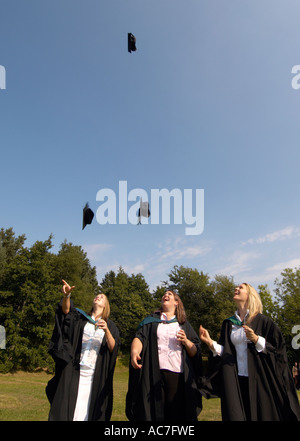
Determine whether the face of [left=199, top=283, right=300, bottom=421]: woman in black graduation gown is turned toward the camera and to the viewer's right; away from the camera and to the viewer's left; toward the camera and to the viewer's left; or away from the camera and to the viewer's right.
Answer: toward the camera and to the viewer's left

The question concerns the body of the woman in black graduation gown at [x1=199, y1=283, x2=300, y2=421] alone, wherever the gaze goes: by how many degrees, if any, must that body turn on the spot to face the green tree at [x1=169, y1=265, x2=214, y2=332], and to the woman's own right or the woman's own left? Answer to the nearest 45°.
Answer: approximately 135° to the woman's own right

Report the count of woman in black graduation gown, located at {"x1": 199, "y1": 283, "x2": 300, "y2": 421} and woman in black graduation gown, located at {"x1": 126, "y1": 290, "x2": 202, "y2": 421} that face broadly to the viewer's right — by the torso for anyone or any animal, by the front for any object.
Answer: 0

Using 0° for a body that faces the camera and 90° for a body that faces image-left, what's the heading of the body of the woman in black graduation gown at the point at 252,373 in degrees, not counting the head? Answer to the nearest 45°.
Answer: approximately 45°

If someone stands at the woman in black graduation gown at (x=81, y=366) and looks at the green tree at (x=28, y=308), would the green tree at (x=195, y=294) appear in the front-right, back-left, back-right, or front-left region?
front-right

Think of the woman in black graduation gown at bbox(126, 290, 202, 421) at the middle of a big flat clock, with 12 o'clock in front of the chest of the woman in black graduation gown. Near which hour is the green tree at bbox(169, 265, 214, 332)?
The green tree is roughly at 6 o'clock from the woman in black graduation gown.

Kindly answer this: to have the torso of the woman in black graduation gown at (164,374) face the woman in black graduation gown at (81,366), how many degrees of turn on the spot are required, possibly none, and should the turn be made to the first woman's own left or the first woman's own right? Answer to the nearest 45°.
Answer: approximately 90° to the first woman's own right

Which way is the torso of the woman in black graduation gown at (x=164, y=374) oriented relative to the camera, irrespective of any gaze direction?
toward the camera
